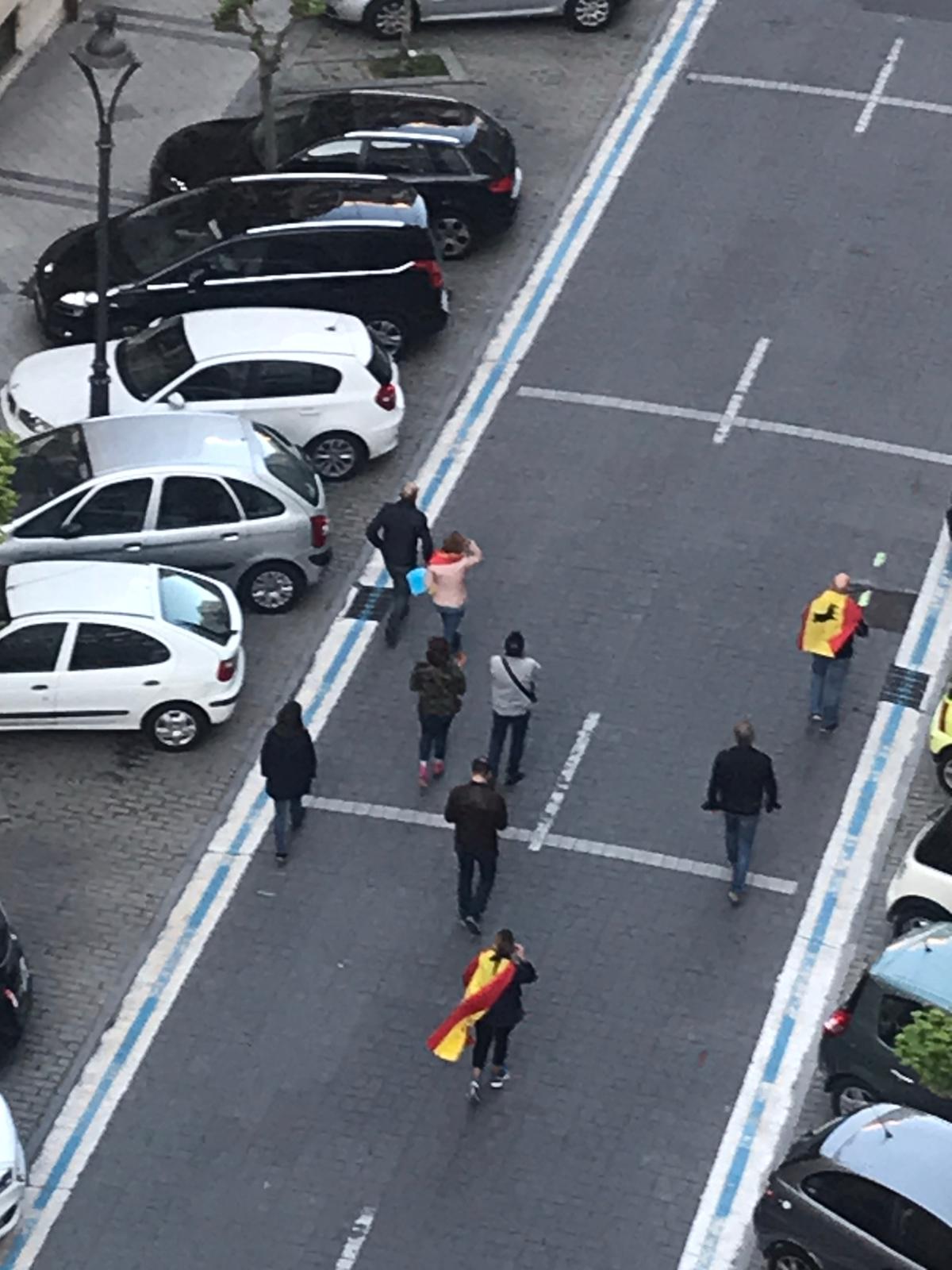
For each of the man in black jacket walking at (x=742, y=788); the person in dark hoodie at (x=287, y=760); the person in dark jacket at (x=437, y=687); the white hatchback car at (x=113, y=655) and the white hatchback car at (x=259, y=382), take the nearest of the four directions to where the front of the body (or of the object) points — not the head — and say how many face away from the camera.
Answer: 3

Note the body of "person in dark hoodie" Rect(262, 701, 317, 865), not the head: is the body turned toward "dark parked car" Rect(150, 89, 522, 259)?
yes

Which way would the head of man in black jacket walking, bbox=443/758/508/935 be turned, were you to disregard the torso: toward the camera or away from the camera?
away from the camera

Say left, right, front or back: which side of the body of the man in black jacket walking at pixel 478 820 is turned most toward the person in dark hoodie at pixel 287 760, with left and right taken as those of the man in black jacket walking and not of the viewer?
left

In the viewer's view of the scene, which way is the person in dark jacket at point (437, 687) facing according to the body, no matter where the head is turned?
away from the camera

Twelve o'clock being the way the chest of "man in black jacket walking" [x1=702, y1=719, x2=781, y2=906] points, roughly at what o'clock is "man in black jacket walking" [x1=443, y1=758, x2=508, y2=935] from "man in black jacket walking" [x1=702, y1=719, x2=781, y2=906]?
"man in black jacket walking" [x1=443, y1=758, x2=508, y2=935] is roughly at 8 o'clock from "man in black jacket walking" [x1=702, y1=719, x2=781, y2=906].

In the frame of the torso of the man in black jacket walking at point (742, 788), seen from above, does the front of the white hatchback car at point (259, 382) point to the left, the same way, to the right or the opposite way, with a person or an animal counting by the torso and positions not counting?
to the left

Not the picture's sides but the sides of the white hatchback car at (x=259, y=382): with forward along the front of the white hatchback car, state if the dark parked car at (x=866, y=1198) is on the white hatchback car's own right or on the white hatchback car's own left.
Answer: on the white hatchback car's own left

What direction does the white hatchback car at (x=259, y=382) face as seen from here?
to the viewer's left

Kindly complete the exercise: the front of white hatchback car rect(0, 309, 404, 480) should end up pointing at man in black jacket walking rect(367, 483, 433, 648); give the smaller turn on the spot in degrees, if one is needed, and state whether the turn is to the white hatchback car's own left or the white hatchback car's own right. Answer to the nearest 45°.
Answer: approximately 135° to the white hatchback car's own left

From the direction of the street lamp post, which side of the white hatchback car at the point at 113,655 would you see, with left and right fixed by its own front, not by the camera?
right

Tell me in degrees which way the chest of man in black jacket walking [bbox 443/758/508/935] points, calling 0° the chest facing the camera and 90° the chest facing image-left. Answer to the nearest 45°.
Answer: approximately 180°

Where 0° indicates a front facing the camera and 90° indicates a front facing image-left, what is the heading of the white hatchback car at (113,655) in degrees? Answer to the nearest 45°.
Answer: approximately 90°

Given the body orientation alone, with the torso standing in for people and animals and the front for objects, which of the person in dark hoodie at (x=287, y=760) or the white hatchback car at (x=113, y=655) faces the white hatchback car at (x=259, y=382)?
the person in dark hoodie

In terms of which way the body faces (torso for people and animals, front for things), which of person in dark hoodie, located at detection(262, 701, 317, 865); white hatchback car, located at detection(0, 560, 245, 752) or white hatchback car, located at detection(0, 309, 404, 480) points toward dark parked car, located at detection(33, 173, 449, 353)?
the person in dark hoodie

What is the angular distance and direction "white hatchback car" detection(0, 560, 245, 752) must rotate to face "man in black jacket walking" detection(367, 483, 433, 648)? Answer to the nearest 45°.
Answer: approximately 135° to its right

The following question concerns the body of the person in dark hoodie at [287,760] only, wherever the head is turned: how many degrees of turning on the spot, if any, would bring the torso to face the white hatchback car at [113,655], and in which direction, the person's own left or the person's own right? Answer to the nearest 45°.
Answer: approximately 45° to the person's own left

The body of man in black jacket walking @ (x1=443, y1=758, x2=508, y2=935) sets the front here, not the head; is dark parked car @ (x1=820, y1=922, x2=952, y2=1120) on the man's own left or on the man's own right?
on the man's own right

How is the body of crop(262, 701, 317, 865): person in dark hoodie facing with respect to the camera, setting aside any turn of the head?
away from the camera

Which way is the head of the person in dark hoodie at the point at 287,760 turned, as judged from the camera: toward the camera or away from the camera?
away from the camera
